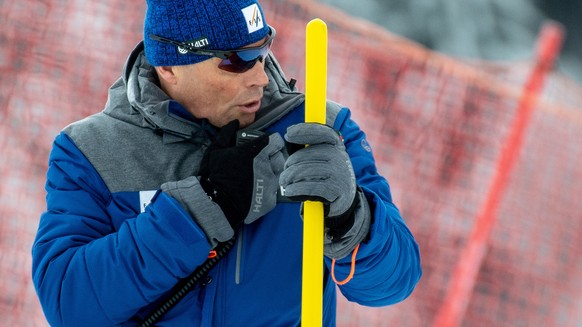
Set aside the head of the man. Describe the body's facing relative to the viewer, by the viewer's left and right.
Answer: facing the viewer and to the right of the viewer
